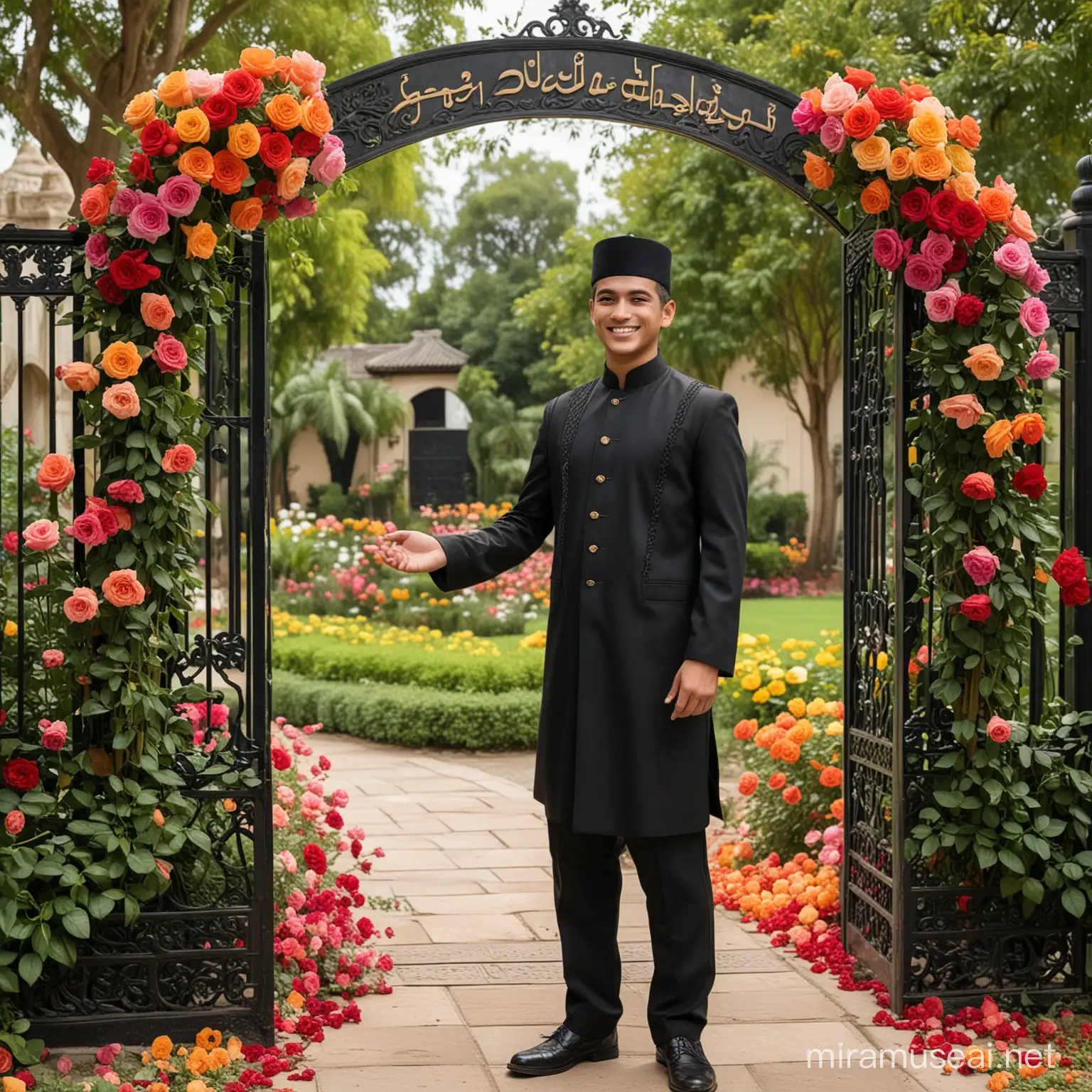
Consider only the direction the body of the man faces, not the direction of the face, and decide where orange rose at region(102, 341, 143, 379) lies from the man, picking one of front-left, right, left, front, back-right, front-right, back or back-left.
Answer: front-right

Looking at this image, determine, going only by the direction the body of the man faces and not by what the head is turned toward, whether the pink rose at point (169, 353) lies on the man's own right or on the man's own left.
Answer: on the man's own right

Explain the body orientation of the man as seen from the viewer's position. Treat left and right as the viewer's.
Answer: facing the viewer and to the left of the viewer

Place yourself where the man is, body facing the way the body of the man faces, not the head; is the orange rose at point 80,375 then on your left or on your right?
on your right
